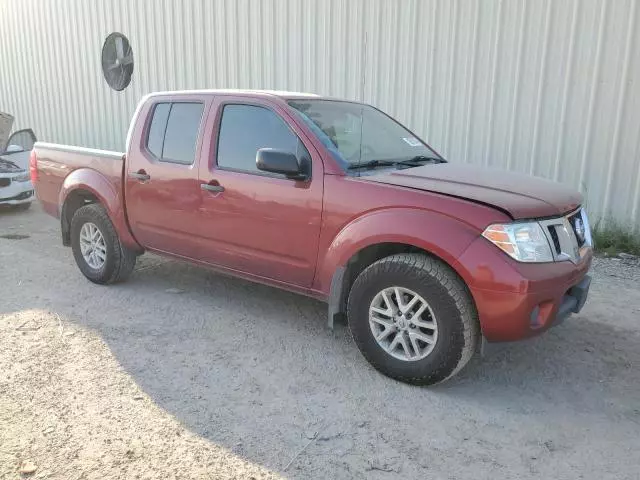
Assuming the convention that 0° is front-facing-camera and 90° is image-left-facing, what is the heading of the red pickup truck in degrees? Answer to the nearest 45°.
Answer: approximately 315°

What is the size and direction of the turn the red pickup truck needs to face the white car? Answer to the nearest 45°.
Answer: approximately 180°
